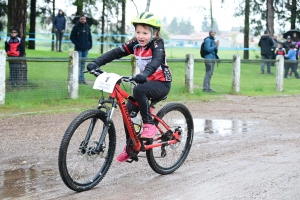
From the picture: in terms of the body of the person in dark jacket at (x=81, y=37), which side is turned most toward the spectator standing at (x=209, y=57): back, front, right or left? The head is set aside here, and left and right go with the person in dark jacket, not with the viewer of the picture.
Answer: left

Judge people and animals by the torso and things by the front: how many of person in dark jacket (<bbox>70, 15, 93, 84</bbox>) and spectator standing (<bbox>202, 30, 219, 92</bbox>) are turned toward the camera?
1

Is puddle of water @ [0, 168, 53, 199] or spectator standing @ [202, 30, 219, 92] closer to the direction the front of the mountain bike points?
the puddle of water

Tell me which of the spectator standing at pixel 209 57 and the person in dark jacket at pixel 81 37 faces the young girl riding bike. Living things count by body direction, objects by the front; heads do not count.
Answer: the person in dark jacket

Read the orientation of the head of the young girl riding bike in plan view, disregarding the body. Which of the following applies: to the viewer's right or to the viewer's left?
to the viewer's left

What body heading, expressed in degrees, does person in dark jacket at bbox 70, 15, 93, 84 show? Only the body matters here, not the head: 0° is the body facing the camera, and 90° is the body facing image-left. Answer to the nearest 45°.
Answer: approximately 0°

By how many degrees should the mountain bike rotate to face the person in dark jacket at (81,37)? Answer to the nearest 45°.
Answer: approximately 135° to its right

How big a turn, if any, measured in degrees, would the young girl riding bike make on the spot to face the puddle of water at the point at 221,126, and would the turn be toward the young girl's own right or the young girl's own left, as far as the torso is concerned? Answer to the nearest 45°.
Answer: approximately 135° to the young girl's own right

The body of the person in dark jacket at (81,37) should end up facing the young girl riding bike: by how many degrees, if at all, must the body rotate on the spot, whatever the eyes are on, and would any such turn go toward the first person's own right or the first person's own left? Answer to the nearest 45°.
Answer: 0° — they already face them
